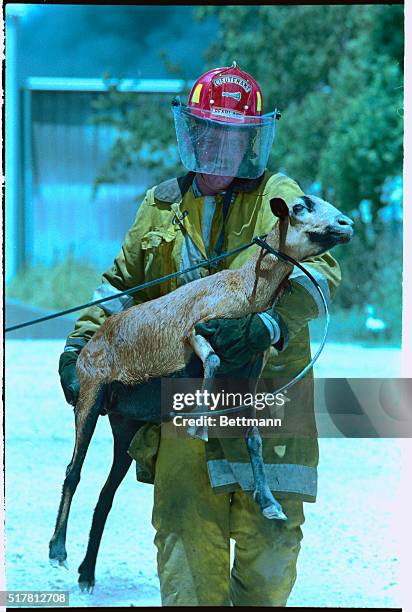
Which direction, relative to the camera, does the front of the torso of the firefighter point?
toward the camera

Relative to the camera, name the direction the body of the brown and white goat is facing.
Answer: to the viewer's right

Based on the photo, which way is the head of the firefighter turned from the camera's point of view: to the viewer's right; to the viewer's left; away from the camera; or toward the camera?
toward the camera
